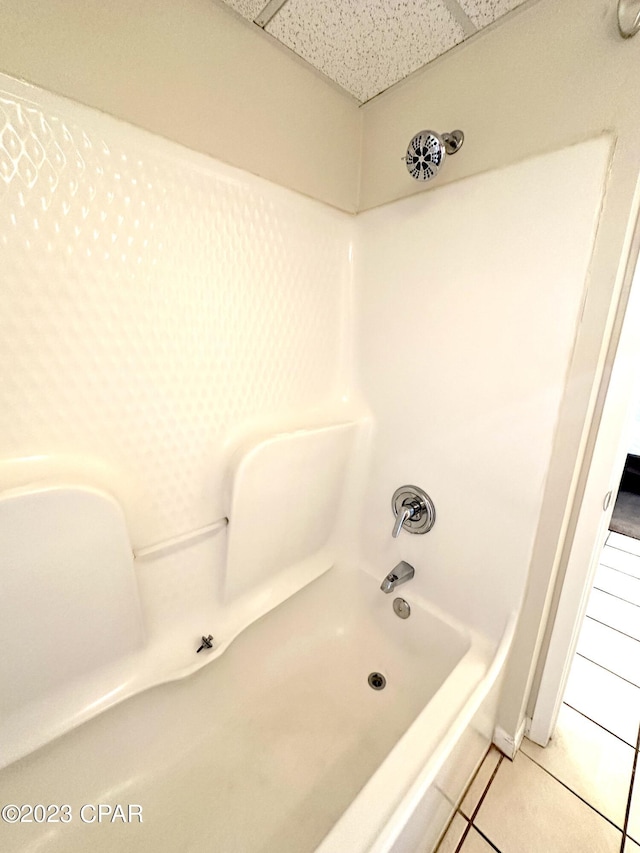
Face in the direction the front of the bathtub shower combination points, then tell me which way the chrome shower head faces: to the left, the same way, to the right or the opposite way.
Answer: to the right

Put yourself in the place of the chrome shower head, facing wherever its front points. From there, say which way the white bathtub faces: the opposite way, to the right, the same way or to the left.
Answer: to the left

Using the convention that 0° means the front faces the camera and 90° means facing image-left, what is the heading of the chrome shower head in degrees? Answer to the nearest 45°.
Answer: approximately 45°

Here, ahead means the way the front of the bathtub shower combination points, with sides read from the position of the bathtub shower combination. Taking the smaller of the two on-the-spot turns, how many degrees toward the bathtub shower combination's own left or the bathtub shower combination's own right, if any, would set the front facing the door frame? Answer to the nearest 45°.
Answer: approximately 45° to the bathtub shower combination's own left

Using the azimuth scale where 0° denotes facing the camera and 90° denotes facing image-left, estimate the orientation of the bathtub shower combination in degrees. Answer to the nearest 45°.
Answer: approximately 315°

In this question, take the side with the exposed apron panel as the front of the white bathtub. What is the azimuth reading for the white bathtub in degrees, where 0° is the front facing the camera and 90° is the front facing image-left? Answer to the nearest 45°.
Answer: approximately 315°
